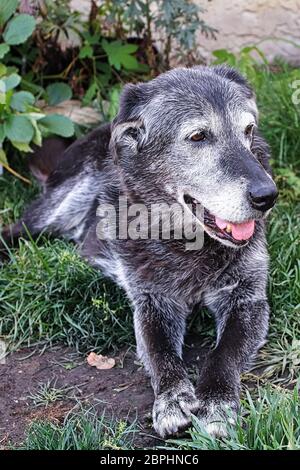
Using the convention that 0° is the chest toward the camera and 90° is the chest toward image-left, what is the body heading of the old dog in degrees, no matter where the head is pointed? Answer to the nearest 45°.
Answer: approximately 315°

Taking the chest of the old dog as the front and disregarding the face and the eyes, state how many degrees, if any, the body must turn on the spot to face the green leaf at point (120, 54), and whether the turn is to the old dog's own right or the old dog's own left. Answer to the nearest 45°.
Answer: approximately 135° to the old dog's own left

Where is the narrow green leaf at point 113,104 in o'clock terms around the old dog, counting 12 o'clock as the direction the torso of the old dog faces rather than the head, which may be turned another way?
The narrow green leaf is roughly at 7 o'clock from the old dog.

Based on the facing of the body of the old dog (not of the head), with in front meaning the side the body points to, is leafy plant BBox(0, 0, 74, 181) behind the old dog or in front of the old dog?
behind
